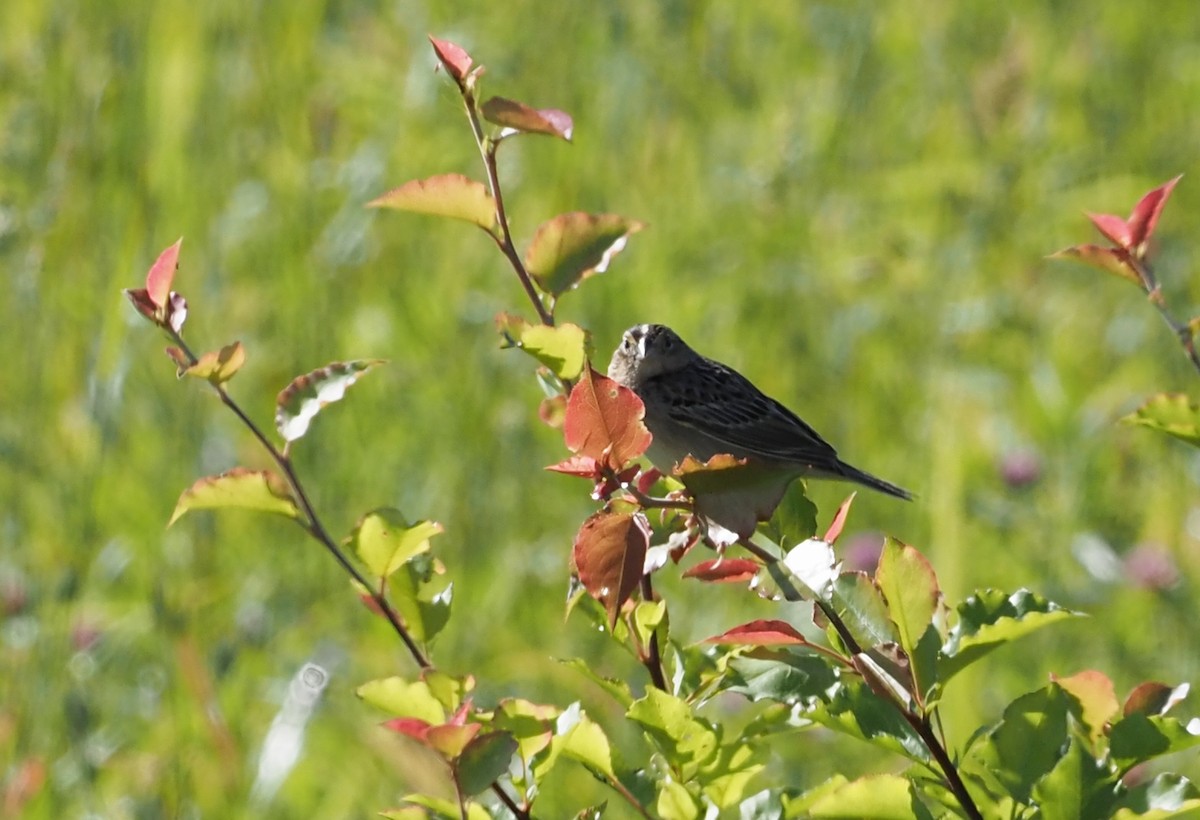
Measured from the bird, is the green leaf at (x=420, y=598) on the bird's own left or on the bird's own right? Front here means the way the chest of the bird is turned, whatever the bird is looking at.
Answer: on the bird's own left

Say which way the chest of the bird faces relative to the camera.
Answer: to the viewer's left

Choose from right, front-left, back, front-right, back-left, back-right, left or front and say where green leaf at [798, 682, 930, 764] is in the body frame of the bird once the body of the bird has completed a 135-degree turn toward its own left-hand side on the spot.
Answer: front-right

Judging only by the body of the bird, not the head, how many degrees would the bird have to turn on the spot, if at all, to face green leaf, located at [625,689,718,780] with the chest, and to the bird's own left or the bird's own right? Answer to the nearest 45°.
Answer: approximately 90° to the bird's own left
